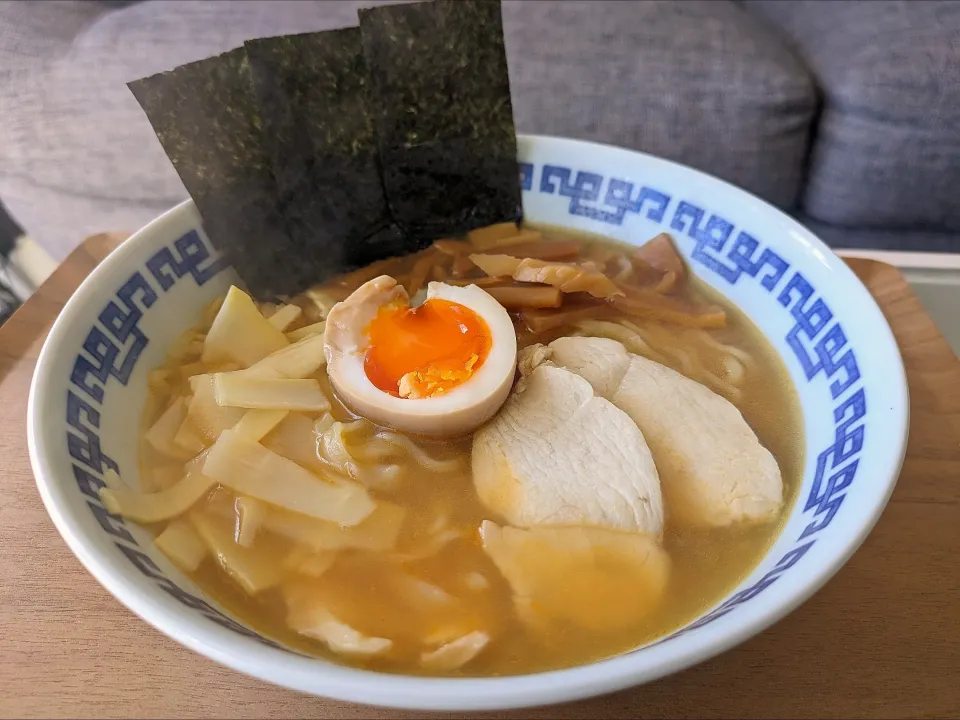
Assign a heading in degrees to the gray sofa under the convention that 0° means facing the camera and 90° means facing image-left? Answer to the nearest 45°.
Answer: approximately 0°

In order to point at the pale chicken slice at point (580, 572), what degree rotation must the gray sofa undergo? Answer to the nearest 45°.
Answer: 0° — it already faces it

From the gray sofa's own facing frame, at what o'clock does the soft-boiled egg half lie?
The soft-boiled egg half is roughly at 1 o'clock from the gray sofa.

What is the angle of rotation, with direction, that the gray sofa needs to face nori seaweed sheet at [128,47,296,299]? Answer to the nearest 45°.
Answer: approximately 45° to its right

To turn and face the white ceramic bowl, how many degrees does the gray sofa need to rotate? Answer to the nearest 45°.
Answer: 0° — it already faces it

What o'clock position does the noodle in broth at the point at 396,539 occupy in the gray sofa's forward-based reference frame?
The noodle in broth is roughly at 1 o'clock from the gray sofa.
